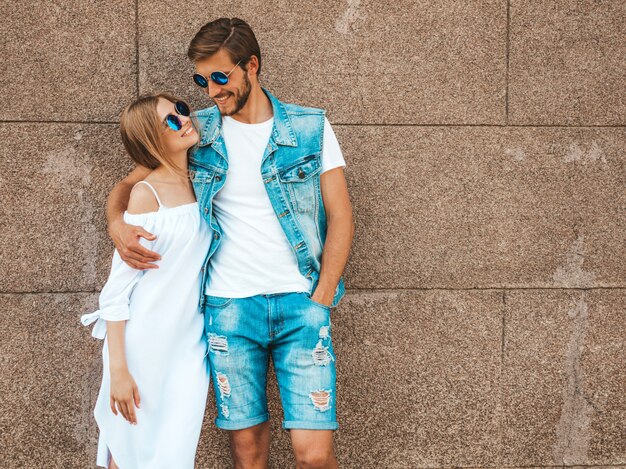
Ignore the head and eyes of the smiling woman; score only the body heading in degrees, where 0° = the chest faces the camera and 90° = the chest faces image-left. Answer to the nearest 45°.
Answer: approximately 315°

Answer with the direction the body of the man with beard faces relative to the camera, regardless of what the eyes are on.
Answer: toward the camera

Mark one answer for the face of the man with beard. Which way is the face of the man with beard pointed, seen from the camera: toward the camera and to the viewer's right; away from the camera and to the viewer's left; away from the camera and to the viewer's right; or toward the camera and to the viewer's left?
toward the camera and to the viewer's left

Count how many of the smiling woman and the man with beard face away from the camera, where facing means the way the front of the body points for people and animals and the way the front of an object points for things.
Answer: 0

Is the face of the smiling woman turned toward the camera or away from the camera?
toward the camera
